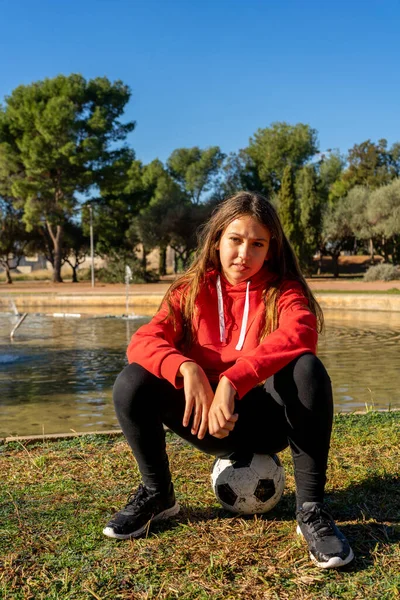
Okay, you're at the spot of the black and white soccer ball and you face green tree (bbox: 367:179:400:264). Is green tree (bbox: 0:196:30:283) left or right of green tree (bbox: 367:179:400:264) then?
left

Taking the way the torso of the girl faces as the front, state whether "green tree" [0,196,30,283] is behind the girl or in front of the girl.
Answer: behind

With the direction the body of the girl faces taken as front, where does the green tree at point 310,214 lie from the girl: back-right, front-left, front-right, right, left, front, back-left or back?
back

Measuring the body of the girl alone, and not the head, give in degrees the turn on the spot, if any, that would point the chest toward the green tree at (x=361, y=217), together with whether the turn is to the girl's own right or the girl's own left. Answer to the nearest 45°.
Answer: approximately 180°

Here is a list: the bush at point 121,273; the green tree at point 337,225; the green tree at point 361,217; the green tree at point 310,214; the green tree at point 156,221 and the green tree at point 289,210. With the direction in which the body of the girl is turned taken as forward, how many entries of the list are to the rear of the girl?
6

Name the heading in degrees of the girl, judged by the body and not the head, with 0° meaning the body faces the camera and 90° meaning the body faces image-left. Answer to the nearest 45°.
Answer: approximately 0°

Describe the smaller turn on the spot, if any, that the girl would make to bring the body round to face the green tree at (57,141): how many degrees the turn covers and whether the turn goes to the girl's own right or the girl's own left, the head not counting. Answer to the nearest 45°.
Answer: approximately 180°

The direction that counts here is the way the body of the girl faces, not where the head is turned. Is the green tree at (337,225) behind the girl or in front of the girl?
behind

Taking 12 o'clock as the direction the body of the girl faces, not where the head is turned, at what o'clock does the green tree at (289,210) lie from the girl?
The green tree is roughly at 6 o'clock from the girl.
